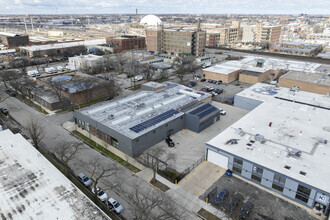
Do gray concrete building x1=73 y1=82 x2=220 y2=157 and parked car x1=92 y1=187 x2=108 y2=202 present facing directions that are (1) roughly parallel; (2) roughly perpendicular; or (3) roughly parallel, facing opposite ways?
roughly perpendicular

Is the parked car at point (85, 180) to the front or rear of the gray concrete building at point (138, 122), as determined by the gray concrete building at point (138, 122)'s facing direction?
to the front

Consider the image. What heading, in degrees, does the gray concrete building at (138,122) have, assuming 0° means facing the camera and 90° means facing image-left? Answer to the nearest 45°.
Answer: approximately 45°

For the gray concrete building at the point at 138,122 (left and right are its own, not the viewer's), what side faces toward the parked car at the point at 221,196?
left

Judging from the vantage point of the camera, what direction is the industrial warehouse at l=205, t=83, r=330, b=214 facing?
facing the viewer and to the left of the viewer

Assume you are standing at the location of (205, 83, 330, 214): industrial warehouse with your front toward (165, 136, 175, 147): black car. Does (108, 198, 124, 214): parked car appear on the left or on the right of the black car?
left
